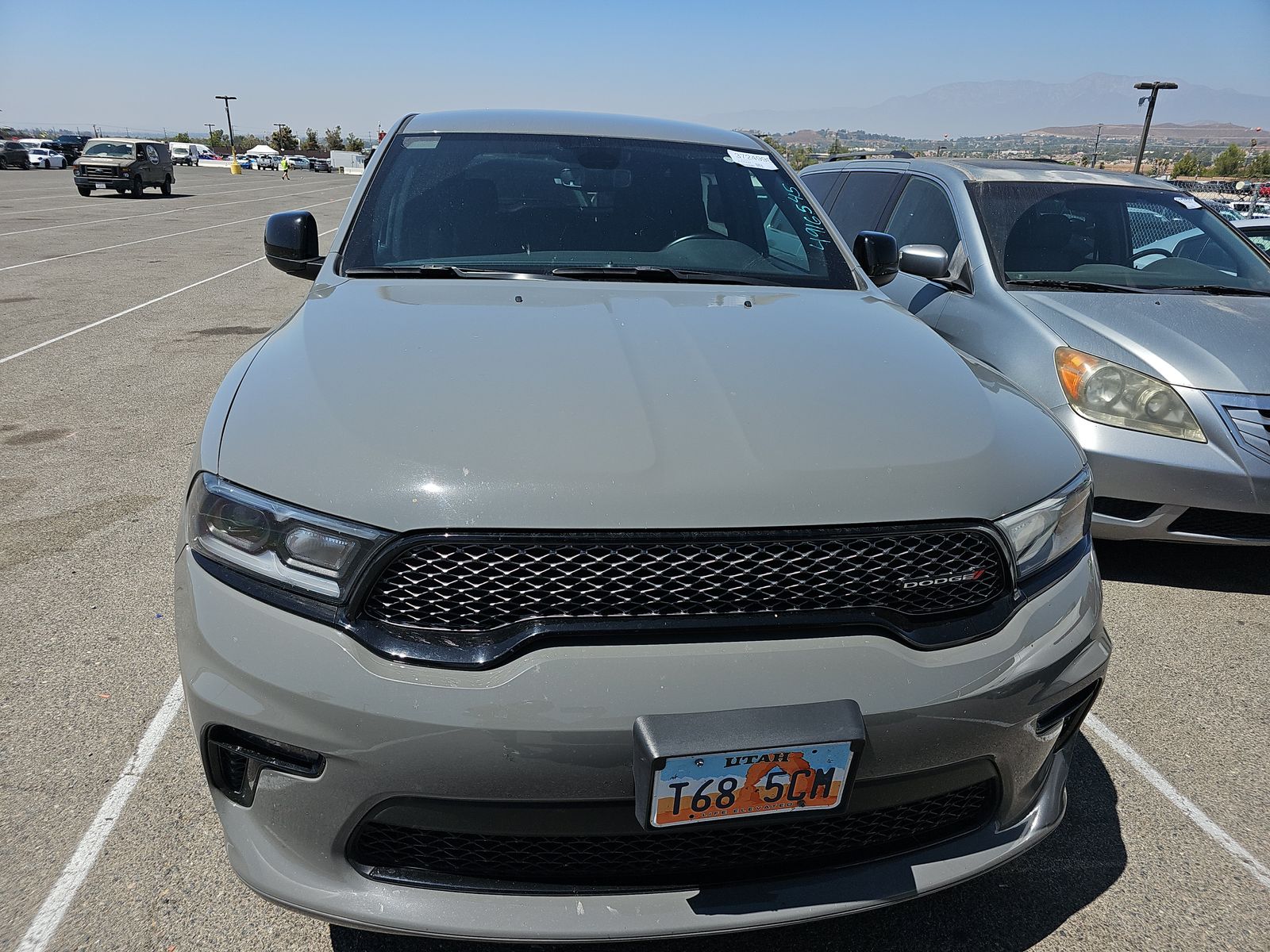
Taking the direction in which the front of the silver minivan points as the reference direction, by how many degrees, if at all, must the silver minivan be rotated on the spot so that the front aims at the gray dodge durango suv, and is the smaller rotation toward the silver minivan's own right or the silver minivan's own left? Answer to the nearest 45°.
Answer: approximately 45° to the silver minivan's own right

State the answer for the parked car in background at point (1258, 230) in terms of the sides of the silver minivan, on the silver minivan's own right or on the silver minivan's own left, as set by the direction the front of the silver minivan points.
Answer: on the silver minivan's own left

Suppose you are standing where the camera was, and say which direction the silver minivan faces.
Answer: facing the viewer and to the right of the viewer

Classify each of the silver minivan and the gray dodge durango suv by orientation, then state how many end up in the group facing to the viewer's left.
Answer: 0

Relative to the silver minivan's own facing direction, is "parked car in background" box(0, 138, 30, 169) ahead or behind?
behind

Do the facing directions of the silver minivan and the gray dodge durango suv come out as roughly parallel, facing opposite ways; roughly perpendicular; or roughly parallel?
roughly parallel

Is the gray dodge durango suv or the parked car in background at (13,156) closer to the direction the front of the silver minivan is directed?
the gray dodge durango suv

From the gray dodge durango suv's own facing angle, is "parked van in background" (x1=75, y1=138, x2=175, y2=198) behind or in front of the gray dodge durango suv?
behind

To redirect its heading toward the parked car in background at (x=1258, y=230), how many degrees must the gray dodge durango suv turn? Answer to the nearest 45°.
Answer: approximately 135° to its left

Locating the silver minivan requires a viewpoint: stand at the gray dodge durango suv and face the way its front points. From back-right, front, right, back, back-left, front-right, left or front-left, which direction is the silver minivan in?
back-left

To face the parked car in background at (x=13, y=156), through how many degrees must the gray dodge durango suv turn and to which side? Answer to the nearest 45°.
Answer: approximately 135° to its right

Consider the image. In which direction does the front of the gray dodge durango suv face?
toward the camera
